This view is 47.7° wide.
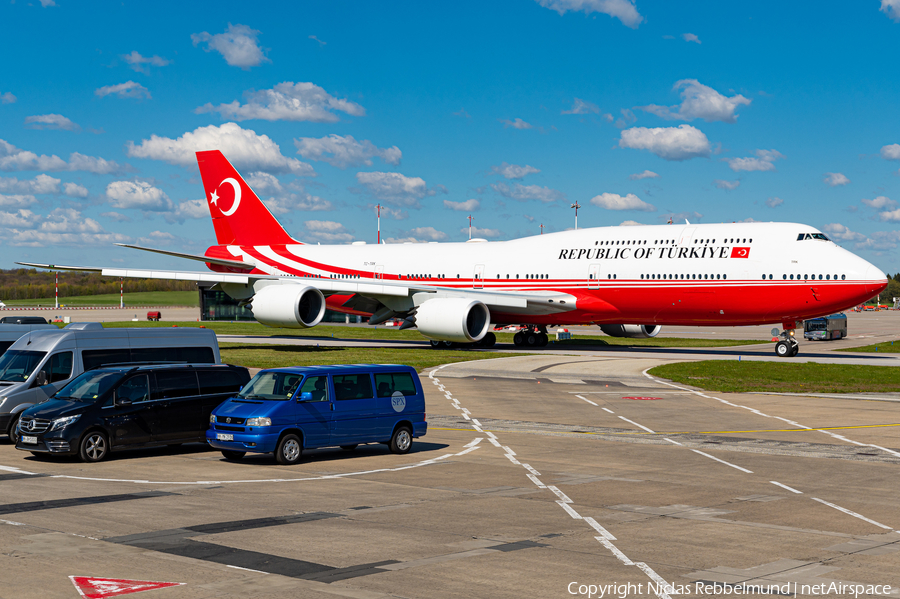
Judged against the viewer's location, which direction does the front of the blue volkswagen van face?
facing the viewer and to the left of the viewer

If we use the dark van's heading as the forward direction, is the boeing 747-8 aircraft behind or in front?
behind

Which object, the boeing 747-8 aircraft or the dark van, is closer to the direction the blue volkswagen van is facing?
the dark van

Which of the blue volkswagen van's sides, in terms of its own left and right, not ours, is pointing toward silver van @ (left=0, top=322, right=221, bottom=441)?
right

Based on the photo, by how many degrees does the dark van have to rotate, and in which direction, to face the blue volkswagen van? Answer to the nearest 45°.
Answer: approximately 90° to its left

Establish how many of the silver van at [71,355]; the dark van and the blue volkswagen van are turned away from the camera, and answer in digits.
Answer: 0

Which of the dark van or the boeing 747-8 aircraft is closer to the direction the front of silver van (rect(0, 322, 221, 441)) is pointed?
the dark van

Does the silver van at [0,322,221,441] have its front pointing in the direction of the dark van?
no

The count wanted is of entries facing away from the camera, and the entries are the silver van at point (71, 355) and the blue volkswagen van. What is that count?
0

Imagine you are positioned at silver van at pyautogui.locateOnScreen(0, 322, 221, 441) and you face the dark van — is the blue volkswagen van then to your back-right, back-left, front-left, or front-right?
front-left

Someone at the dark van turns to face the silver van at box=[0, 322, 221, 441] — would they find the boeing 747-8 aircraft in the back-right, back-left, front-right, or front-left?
front-right

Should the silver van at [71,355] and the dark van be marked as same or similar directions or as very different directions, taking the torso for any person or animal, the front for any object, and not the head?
same or similar directions

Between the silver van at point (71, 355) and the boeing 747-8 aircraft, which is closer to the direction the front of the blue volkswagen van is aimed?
the silver van

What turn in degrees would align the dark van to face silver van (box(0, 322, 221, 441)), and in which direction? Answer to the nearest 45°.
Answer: approximately 135° to its right

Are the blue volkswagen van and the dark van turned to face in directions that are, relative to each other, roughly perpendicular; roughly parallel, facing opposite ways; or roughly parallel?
roughly parallel
